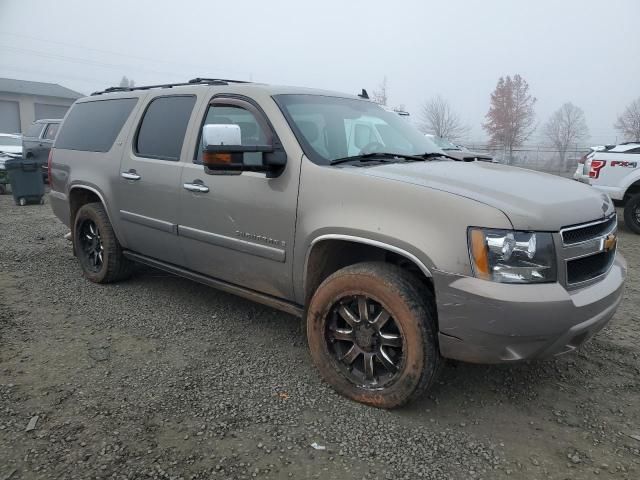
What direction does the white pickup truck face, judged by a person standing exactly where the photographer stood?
facing away from the viewer and to the right of the viewer

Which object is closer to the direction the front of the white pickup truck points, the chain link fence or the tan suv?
the chain link fence

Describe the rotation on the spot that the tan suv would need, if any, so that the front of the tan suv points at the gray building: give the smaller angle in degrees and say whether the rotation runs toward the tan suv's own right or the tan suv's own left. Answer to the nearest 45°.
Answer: approximately 180°

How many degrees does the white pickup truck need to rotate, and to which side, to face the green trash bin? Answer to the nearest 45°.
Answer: approximately 135° to its left

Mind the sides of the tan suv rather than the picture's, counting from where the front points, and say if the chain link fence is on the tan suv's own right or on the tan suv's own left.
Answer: on the tan suv's own left

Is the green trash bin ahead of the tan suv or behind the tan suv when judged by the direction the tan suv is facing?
behind

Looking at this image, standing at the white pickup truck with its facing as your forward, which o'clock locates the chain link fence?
The chain link fence is roughly at 10 o'clock from the white pickup truck.

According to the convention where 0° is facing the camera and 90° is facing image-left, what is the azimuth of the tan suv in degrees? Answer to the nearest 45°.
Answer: approximately 315°

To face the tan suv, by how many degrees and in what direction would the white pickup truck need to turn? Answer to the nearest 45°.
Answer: approximately 135° to its right
